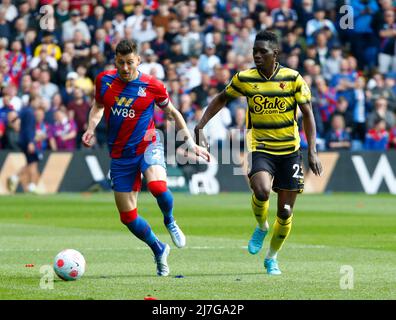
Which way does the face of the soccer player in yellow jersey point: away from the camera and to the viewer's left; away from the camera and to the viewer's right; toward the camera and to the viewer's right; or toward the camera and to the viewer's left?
toward the camera and to the viewer's left

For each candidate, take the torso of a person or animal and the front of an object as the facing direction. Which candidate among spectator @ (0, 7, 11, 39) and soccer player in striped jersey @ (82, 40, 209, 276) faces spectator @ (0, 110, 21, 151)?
spectator @ (0, 7, 11, 39)

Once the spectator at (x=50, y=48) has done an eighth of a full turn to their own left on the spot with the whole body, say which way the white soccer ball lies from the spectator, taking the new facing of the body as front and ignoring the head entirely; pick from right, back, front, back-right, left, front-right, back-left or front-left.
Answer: front-right

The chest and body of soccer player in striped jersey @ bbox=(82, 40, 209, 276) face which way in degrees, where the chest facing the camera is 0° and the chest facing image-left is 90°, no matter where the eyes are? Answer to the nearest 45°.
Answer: approximately 0°

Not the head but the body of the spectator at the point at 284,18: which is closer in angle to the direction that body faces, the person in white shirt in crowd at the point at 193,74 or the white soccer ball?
the white soccer ball

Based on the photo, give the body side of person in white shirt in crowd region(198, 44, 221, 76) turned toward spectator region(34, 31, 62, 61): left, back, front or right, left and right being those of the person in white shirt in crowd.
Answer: right

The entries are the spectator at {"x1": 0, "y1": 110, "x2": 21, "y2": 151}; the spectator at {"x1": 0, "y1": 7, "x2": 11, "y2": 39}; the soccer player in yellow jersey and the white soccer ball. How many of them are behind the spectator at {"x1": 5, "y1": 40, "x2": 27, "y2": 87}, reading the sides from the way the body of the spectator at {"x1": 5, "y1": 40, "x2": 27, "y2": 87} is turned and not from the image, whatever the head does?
1

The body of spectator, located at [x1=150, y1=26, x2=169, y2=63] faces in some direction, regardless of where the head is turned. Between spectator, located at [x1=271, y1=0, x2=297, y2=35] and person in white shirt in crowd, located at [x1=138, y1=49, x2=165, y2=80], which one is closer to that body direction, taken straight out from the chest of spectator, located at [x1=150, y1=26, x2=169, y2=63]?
the person in white shirt in crowd

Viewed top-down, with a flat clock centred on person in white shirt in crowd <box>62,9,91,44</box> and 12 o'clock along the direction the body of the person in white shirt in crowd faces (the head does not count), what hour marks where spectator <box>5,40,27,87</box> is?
The spectator is roughly at 2 o'clock from the person in white shirt in crowd.

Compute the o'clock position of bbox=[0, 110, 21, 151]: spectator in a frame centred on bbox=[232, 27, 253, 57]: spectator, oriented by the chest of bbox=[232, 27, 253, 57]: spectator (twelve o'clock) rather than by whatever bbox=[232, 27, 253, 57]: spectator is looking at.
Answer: bbox=[0, 110, 21, 151]: spectator is roughly at 2 o'clock from bbox=[232, 27, 253, 57]: spectator.
